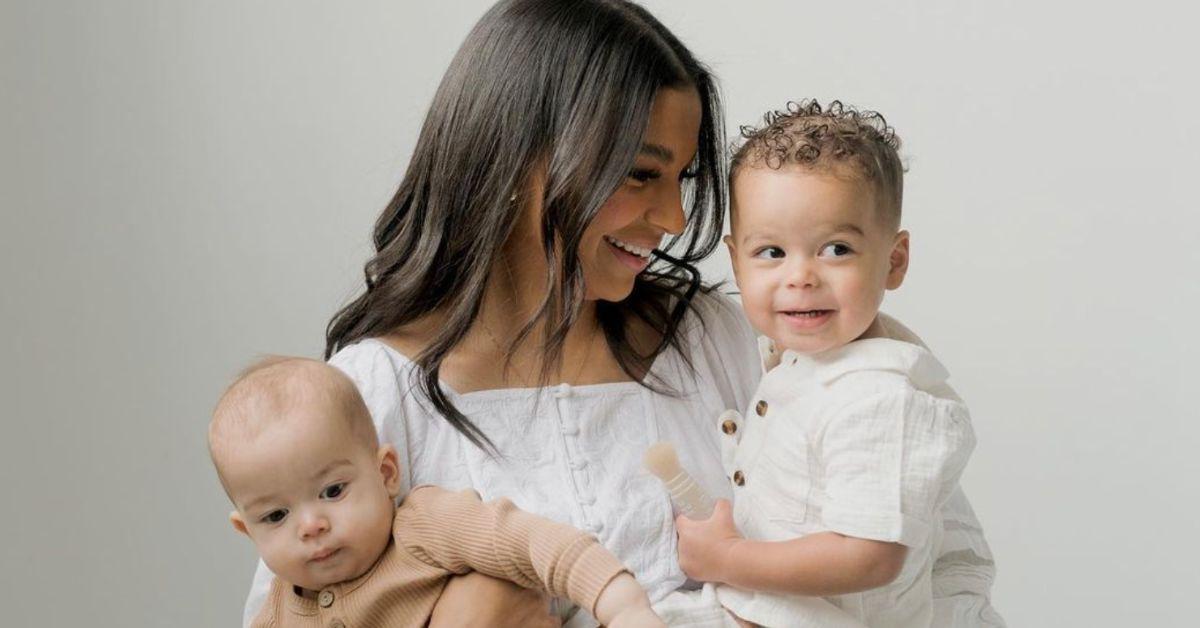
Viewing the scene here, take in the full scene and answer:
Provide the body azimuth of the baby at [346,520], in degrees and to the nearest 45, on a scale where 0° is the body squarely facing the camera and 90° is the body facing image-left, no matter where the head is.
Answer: approximately 0°

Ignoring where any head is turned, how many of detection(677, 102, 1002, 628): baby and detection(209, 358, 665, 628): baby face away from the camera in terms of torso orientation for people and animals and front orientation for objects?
0

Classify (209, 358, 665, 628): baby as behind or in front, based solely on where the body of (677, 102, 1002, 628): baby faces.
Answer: in front

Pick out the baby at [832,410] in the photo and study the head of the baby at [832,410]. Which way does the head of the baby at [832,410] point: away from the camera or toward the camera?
toward the camera

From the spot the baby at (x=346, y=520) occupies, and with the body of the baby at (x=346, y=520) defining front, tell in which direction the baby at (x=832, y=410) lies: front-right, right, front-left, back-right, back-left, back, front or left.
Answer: left

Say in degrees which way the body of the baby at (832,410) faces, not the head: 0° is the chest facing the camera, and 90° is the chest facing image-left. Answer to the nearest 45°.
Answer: approximately 45°
